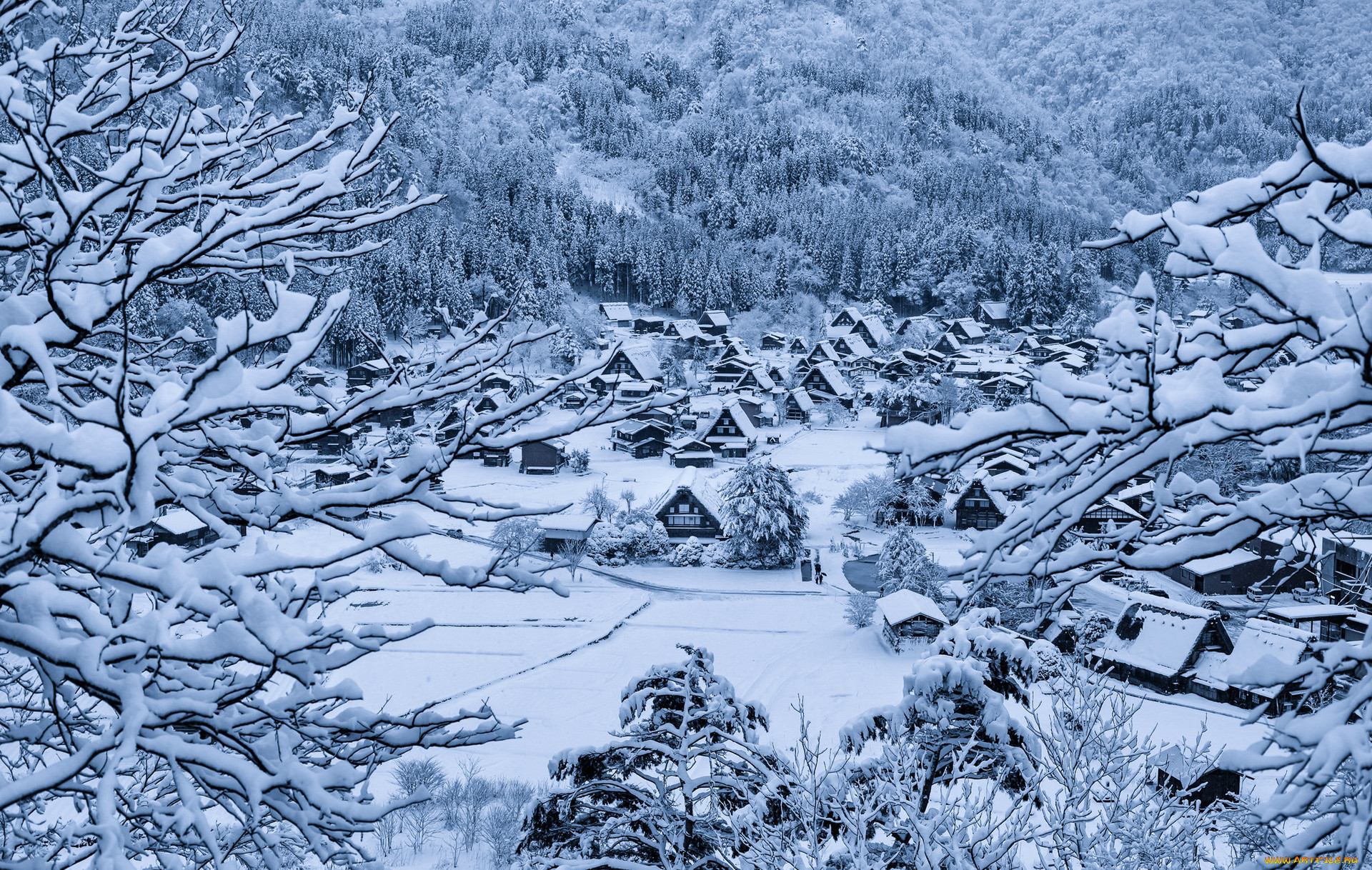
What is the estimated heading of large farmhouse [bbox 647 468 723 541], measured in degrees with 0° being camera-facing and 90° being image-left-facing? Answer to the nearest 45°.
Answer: approximately 0°

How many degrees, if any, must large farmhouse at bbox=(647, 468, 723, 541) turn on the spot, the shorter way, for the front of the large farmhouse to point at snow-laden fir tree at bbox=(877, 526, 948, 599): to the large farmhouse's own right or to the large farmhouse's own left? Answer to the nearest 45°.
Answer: approximately 45° to the large farmhouse's own left

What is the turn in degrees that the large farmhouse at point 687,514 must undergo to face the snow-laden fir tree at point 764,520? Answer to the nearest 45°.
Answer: approximately 45° to its left

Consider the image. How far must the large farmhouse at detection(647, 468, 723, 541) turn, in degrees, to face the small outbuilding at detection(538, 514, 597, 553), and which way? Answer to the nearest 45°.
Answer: approximately 45° to its right

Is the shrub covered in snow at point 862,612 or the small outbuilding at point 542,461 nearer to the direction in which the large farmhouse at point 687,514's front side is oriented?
the shrub covered in snow

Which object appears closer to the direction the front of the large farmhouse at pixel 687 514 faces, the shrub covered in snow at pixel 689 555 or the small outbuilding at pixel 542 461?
the shrub covered in snow

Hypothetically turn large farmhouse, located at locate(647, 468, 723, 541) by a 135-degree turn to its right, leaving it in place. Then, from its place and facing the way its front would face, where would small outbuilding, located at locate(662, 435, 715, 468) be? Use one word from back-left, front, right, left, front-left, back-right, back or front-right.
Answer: front-right

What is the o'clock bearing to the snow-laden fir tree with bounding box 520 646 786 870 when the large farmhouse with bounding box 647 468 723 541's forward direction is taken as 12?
The snow-laden fir tree is roughly at 12 o'clock from the large farmhouse.
